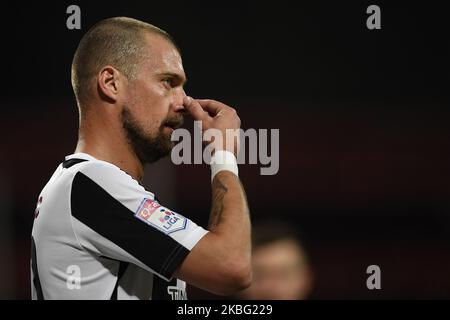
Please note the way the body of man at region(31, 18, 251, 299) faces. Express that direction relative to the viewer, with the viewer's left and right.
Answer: facing to the right of the viewer

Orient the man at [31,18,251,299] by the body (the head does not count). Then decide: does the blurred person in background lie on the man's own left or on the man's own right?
on the man's own left

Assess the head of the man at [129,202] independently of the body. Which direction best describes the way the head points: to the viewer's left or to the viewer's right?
to the viewer's right
